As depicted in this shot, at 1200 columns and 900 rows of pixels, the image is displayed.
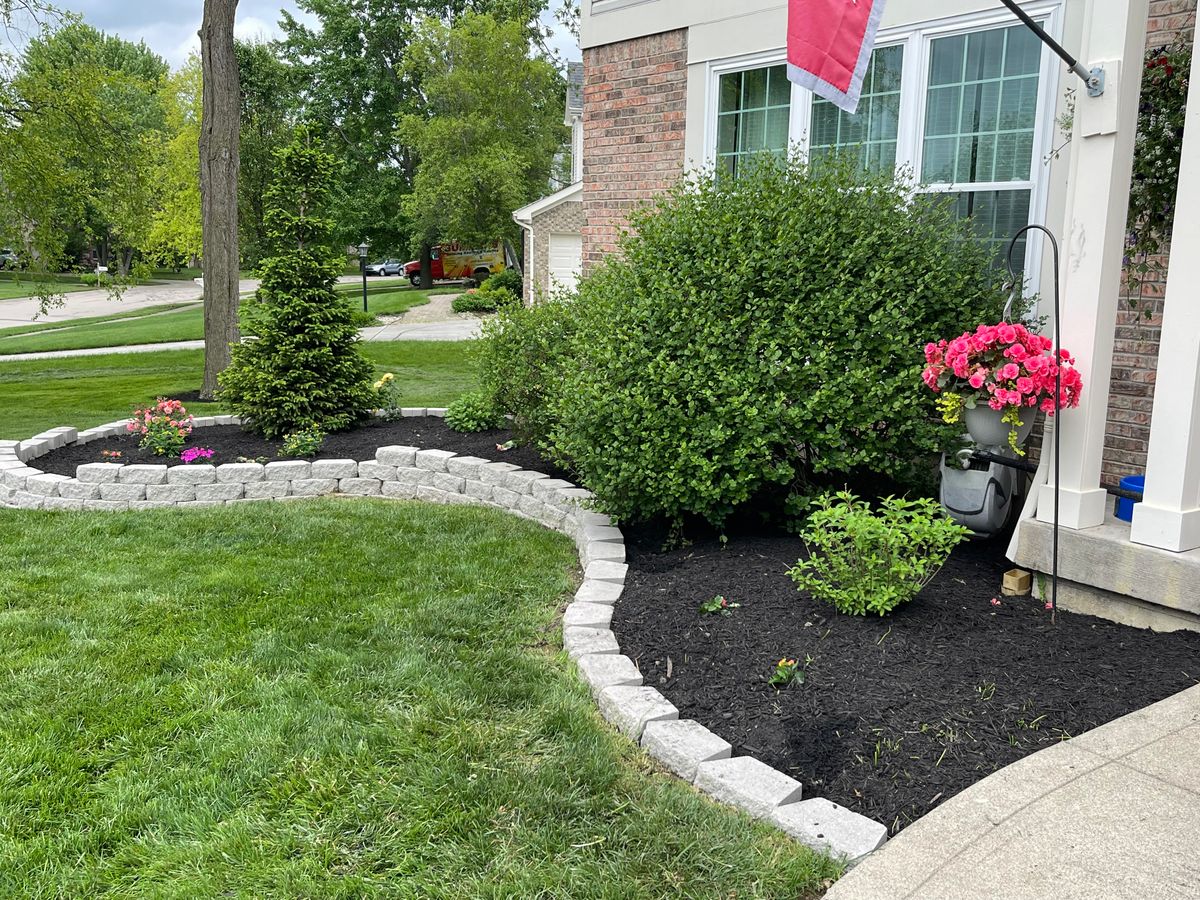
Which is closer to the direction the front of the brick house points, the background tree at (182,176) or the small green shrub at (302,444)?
the small green shrub

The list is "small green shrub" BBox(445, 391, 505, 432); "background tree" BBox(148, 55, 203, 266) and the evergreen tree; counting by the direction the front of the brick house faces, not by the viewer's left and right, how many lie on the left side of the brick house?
0

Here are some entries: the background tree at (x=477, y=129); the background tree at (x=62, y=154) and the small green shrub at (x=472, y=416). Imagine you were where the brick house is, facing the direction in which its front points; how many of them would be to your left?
0

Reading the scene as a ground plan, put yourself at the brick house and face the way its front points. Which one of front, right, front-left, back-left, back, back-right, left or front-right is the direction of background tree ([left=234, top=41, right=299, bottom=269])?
right

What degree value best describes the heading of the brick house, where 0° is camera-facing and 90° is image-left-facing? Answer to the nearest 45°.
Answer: approximately 45°

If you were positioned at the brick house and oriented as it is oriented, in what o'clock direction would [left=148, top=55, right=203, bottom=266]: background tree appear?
The background tree is roughly at 3 o'clock from the brick house.

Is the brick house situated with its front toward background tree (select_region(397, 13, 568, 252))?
no

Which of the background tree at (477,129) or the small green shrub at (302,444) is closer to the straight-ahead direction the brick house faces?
the small green shrub

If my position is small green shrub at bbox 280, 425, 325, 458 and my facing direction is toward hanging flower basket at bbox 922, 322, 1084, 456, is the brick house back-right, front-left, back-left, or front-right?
front-left
